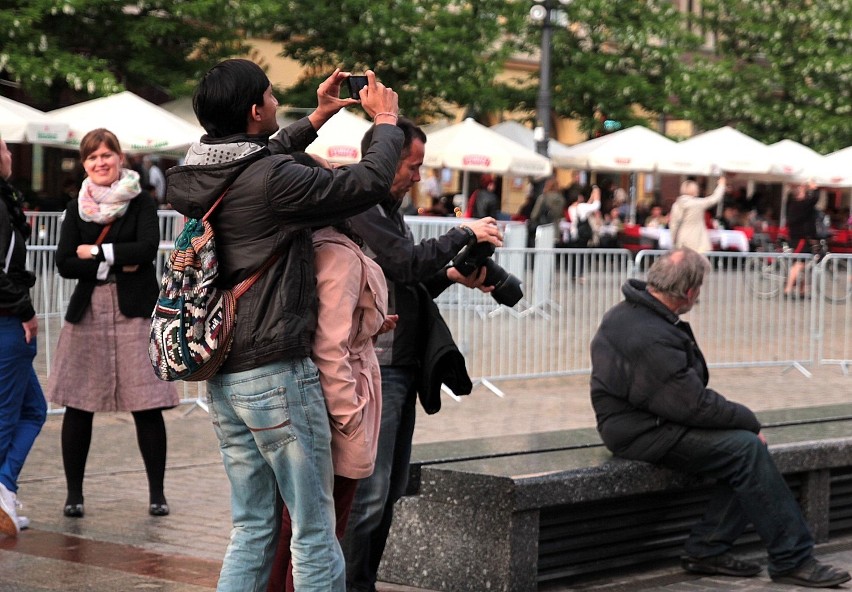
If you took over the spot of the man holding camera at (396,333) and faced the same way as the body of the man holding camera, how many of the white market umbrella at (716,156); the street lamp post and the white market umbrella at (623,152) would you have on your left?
3

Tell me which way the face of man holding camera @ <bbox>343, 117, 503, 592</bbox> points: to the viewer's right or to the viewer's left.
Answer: to the viewer's right

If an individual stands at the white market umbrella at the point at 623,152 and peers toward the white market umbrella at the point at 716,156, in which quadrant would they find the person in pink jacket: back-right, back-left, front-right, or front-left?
back-right

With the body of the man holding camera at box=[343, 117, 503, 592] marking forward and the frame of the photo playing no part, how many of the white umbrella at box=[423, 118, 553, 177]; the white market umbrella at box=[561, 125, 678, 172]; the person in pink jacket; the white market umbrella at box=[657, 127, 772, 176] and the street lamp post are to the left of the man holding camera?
4

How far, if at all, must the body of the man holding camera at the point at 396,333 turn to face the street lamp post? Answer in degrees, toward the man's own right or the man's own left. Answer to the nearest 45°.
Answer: approximately 90° to the man's own left

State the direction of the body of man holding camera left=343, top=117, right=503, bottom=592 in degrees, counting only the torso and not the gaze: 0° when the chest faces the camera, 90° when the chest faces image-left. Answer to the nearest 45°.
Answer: approximately 270°

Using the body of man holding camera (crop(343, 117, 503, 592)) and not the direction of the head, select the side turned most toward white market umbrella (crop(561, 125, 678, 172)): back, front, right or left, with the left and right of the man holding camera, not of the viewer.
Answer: left

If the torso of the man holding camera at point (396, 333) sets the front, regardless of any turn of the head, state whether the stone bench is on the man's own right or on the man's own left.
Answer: on the man's own left

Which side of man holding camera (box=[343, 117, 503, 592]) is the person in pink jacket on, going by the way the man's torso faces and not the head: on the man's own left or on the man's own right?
on the man's own right

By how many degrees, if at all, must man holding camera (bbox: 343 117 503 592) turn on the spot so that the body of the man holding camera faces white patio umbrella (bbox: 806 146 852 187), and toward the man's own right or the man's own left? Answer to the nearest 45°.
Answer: approximately 90° to the man's own left
